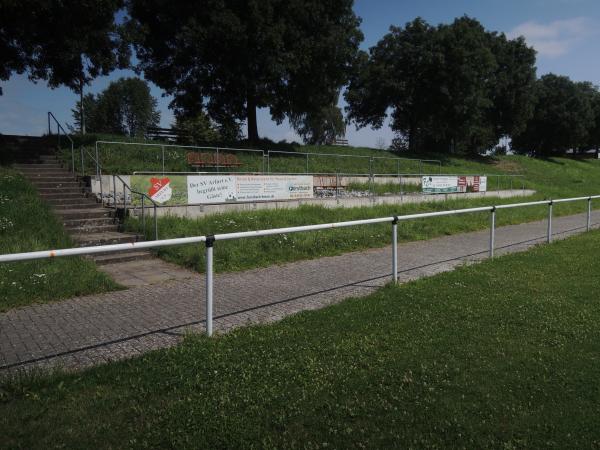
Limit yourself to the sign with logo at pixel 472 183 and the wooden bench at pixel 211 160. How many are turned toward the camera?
2

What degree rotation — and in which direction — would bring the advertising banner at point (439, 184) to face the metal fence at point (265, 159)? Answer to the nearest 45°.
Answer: approximately 90° to its right

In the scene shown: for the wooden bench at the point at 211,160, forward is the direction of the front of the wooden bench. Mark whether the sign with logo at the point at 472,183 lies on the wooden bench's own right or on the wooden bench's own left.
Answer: on the wooden bench's own left

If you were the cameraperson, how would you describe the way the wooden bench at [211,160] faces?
facing the viewer

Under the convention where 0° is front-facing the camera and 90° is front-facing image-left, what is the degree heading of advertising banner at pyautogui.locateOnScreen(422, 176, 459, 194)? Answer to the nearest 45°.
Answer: approximately 0°

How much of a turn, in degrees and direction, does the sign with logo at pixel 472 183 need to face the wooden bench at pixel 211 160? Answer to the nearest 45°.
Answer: approximately 45° to its right

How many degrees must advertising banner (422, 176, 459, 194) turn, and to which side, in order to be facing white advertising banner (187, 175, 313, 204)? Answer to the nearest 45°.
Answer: approximately 45° to its right

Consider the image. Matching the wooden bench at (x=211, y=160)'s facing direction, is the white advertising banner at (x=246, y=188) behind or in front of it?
in front

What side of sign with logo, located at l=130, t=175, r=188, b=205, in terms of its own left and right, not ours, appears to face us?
front

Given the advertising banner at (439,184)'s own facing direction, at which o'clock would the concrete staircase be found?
The concrete staircase is roughly at 3 o'clock from the advertising banner.

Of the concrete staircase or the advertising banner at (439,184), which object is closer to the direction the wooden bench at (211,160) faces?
the concrete staircase

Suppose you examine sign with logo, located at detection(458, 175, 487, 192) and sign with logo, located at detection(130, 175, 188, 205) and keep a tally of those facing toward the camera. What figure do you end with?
2
